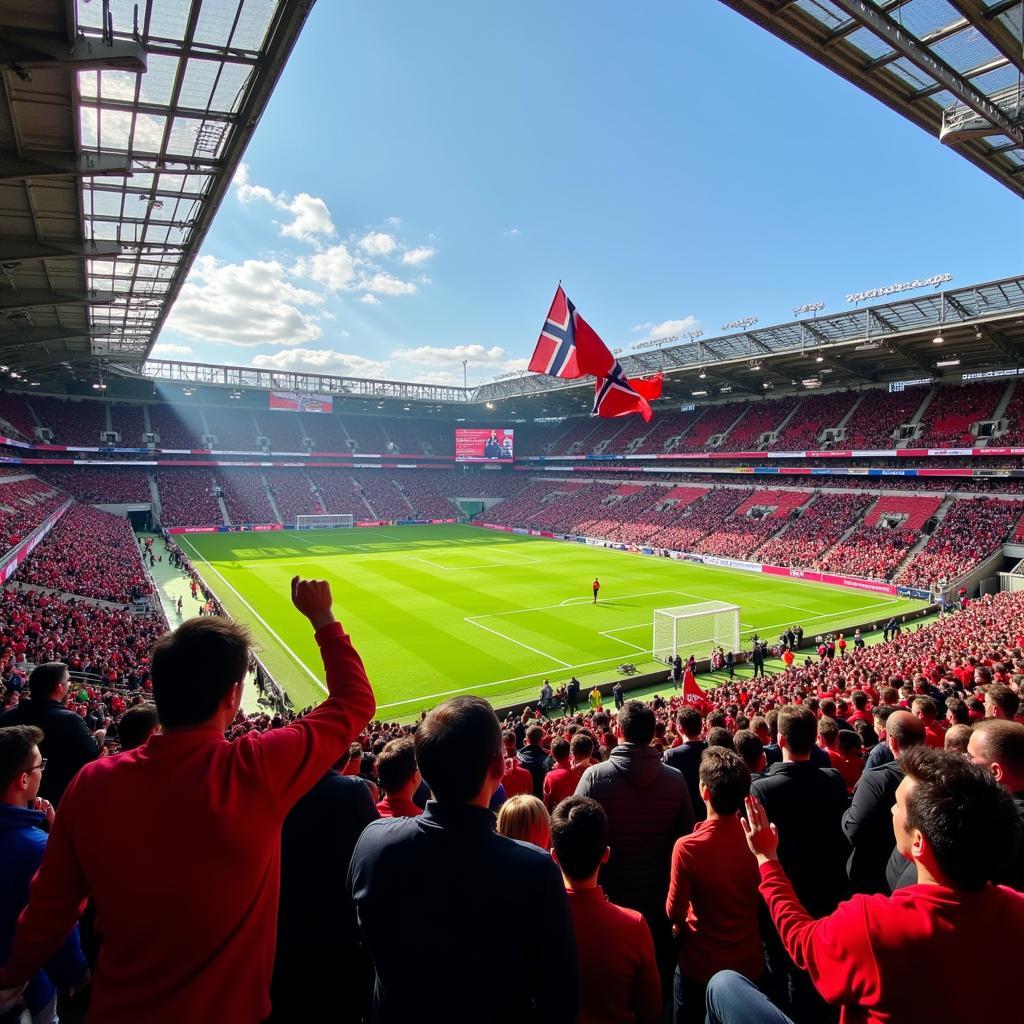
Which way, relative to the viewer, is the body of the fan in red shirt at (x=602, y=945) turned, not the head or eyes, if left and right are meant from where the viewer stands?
facing away from the viewer

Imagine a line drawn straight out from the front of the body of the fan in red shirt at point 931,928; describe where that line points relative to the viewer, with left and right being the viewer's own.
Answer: facing away from the viewer and to the left of the viewer

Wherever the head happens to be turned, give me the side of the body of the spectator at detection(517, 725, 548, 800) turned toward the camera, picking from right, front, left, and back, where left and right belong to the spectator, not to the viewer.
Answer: back

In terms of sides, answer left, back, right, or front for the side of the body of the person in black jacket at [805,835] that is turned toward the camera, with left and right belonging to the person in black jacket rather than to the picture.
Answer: back

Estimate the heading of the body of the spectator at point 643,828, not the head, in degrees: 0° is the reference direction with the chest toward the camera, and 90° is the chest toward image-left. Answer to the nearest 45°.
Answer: approximately 180°

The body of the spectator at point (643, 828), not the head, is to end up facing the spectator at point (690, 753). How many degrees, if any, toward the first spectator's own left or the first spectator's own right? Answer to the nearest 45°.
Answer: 0° — they already face them

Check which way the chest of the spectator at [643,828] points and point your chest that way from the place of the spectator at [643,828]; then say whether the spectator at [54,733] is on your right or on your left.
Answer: on your left

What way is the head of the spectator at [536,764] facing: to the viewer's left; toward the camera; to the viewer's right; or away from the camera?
away from the camera

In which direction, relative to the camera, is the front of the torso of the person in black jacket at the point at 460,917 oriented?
away from the camera
